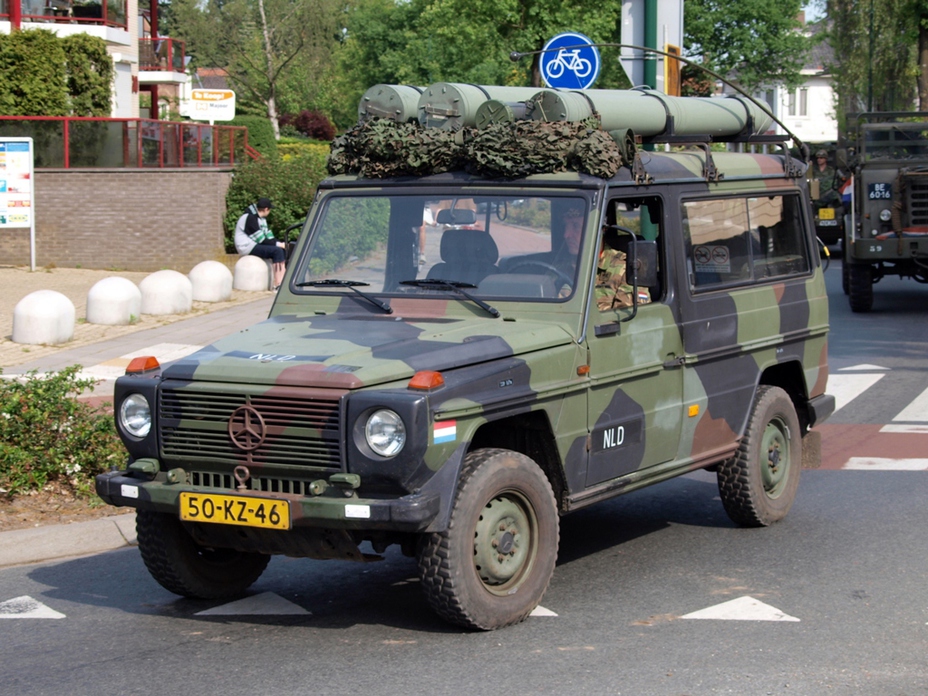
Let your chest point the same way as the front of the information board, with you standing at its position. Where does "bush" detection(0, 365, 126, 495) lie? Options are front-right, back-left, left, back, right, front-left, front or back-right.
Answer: front

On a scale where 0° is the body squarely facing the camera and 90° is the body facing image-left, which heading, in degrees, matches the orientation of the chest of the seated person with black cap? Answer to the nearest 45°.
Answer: approximately 270°

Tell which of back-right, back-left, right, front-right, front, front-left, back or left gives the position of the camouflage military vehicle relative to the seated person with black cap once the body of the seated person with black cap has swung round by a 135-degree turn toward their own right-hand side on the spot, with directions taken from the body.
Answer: front-left

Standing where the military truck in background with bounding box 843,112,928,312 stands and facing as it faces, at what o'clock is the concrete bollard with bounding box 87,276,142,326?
The concrete bollard is roughly at 2 o'clock from the military truck in background.

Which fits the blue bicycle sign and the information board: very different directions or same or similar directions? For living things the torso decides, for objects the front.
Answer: same or similar directions

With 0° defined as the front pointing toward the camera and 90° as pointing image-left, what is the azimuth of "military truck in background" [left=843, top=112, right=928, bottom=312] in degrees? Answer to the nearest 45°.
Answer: approximately 0°

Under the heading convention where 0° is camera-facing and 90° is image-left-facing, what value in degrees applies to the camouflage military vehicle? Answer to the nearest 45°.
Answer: approximately 45°

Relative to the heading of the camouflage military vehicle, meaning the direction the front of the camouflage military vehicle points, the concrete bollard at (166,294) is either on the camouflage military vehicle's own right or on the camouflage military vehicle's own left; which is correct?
on the camouflage military vehicle's own right

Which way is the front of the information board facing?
toward the camera

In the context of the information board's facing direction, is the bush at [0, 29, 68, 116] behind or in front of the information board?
behind

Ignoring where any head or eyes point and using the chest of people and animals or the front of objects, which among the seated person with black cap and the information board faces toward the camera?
the information board

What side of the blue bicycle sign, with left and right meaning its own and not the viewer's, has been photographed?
front
